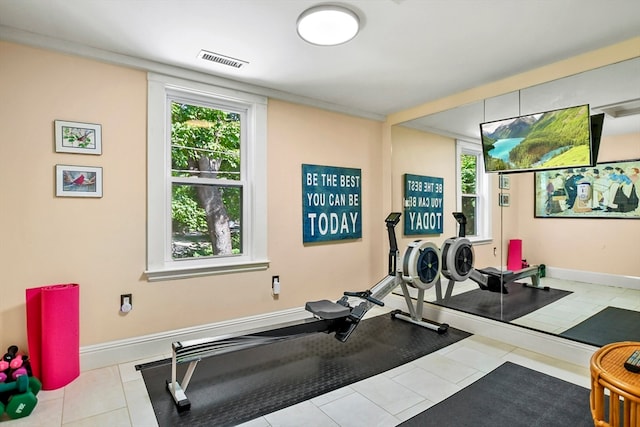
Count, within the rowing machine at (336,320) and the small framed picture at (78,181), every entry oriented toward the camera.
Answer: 1

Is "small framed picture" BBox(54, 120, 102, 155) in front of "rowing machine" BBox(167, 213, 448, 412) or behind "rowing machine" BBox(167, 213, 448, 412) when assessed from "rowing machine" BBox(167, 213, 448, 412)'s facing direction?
behind

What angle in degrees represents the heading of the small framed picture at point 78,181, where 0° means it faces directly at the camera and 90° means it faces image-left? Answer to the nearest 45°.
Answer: approximately 0°

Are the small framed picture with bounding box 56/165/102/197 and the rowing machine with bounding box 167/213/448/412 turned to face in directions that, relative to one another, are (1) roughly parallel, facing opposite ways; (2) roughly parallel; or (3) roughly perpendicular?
roughly perpendicular

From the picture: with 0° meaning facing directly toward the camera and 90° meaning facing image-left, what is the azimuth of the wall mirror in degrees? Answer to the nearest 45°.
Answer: approximately 45°

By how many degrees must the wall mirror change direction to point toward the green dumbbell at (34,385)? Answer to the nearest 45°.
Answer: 0° — it already faces it

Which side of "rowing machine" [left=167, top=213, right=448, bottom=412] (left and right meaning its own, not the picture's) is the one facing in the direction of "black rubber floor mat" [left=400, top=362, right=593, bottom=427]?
right
